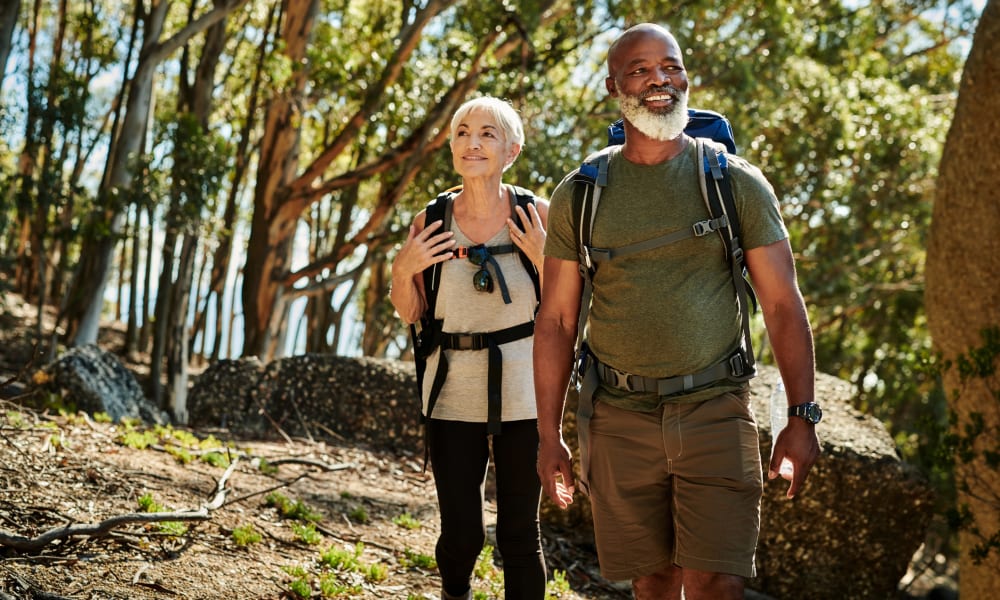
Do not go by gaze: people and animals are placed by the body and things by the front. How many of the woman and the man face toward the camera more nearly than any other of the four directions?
2

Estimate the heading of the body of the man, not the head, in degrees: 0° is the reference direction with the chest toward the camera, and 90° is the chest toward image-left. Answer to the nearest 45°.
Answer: approximately 0°

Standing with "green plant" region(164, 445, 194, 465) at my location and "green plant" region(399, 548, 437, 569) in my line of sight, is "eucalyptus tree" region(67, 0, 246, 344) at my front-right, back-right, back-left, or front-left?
back-left

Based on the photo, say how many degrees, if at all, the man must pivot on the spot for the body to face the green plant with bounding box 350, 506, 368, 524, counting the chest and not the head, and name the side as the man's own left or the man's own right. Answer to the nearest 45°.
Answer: approximately 135° to the man's own right

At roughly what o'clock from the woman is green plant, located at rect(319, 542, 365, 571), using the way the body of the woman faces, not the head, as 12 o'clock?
The green plant is roughly at 5 o'clock from the woman.

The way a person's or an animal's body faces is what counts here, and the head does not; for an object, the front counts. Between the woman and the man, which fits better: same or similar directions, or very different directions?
same or similar directions

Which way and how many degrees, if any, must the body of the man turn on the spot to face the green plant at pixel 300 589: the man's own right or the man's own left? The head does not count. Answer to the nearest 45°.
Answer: approximately 135° to the man's own right

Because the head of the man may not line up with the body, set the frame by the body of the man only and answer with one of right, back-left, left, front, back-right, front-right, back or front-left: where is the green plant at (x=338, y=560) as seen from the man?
back-right

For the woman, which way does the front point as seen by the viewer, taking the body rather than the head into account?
toward the camera

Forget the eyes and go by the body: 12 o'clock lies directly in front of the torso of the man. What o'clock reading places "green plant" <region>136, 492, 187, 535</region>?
The green plant is roughly at 4 o'clock from the man.

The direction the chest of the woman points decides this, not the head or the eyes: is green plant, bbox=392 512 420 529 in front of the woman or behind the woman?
behind
